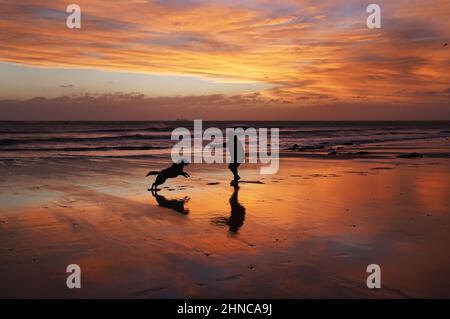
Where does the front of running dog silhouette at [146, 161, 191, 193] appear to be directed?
to the viewer's right
